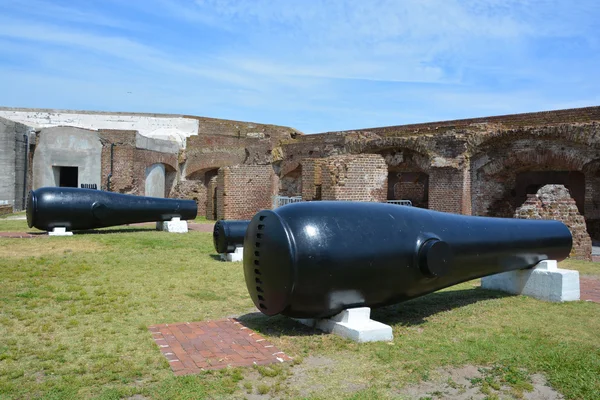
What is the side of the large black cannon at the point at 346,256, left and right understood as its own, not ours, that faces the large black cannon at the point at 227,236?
left

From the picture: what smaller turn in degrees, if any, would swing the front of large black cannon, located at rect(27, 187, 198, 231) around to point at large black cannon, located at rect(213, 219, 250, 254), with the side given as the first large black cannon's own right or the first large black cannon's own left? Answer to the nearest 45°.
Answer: approximately 45° to the first large black cannon's own right

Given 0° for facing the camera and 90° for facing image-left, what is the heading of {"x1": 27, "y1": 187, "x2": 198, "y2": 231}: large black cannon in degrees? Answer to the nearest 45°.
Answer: approximately 270°

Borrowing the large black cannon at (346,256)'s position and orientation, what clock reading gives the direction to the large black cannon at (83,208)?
the large black cannon at (83,208) is roughly at 9 o'clock from the large black cannon at (346,256).

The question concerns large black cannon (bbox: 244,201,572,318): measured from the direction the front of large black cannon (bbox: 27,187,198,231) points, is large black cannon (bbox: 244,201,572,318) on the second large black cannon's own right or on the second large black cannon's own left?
on the second large black cannon's own right

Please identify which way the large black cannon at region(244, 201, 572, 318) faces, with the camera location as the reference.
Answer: facing away from the viewer and to the right of the viewer

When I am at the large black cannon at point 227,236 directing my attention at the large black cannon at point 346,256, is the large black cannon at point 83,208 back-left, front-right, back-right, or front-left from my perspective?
back-right
